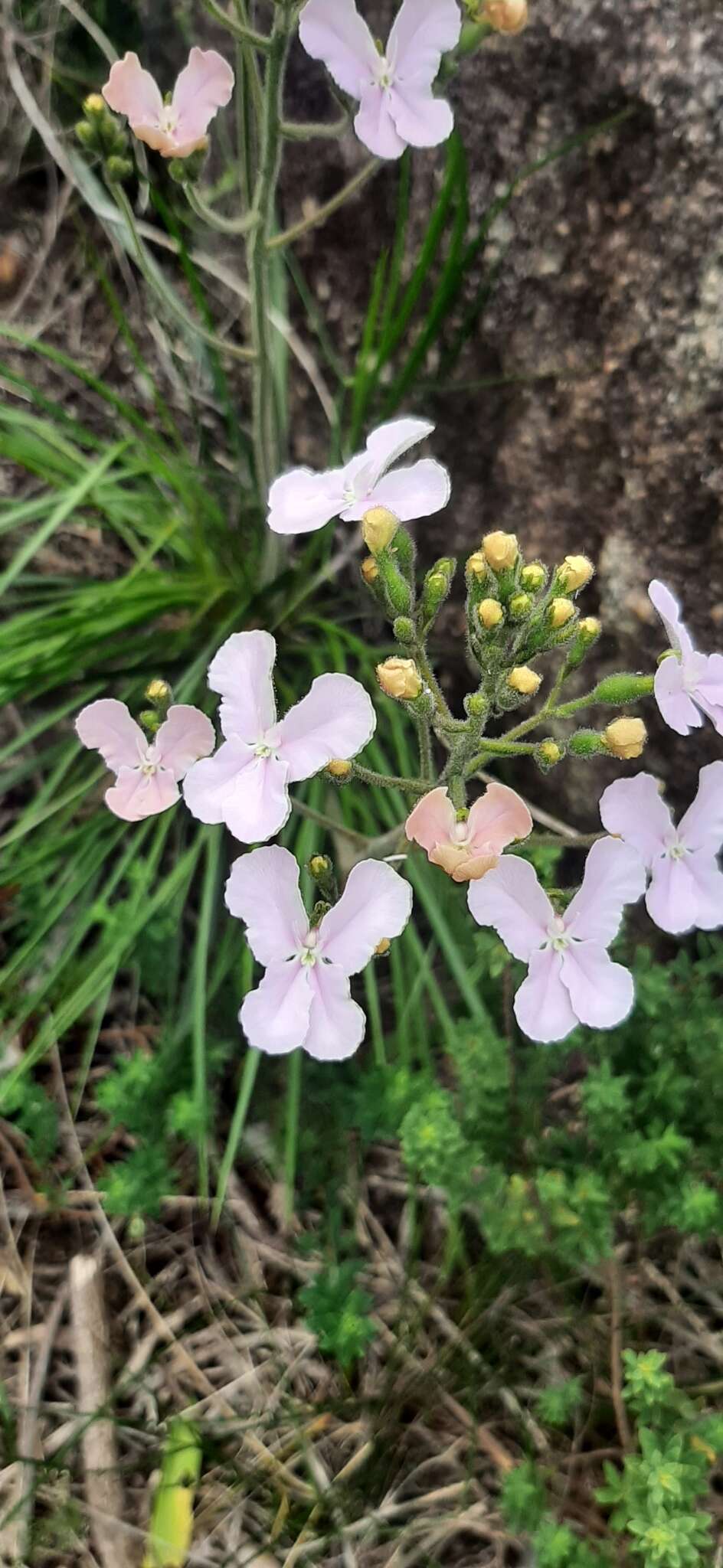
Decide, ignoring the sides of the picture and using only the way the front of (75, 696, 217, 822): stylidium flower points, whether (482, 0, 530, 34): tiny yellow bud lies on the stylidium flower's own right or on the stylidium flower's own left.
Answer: on the stylidium flower's own left

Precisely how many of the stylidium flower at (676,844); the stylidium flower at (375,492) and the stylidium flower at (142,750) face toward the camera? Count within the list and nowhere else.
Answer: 3

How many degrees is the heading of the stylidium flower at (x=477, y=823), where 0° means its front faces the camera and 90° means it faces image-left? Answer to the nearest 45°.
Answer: approximately 0°
